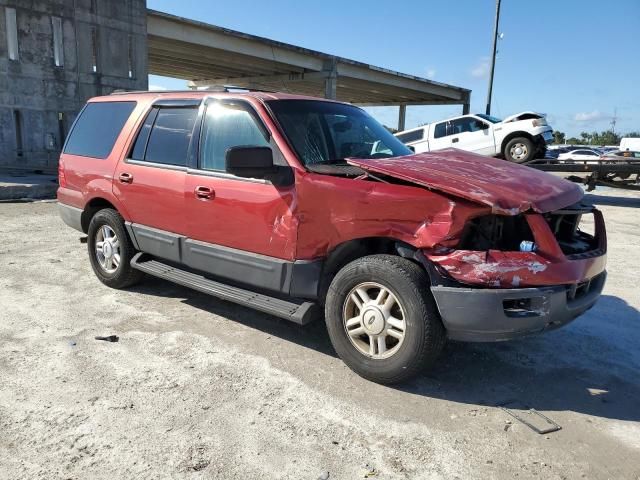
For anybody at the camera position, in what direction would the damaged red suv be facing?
facing the viewer and to the right of the viewer

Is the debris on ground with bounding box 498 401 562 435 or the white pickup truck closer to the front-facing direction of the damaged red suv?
the debris on ground

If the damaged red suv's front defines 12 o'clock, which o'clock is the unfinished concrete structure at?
The unfinished concrete structure is roughly at 7 o'clock from the damaged red suv.

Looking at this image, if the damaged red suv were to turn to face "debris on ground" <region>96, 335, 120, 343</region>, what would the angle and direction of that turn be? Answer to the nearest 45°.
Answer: approximately 135° to its right

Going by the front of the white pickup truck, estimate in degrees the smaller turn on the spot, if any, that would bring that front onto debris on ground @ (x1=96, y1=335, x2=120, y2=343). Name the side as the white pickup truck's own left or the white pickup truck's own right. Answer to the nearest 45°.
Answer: approximately 90° to the white pickup truck's own right

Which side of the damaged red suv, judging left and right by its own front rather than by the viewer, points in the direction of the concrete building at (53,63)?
back

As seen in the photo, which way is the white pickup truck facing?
to the viewer's right

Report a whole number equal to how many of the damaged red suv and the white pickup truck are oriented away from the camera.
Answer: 0

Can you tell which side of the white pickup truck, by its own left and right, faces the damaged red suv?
right

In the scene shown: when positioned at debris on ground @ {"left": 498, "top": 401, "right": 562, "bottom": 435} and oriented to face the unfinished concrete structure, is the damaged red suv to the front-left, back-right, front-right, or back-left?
front-left

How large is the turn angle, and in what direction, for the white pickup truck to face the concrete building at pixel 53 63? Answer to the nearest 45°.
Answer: approximately 180°

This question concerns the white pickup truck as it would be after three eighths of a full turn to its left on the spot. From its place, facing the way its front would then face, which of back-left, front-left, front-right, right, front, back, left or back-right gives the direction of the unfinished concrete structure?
front

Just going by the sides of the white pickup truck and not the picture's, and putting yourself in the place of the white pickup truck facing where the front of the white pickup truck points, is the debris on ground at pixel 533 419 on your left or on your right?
on your right

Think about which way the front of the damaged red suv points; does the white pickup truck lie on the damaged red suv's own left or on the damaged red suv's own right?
on the damaged red suv's own left
